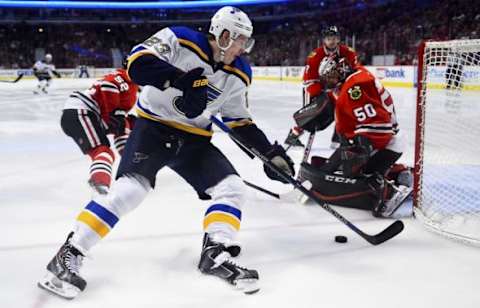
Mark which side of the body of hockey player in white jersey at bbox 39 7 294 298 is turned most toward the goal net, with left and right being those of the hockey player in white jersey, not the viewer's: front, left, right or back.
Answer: left

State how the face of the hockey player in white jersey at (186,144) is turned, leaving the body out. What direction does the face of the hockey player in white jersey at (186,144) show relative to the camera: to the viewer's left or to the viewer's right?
to the viewer's right

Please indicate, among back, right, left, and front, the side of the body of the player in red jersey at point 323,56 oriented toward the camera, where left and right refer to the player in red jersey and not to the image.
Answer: front

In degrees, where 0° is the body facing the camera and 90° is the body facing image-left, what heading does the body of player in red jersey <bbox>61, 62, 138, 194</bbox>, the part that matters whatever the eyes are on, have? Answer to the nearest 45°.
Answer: approximately 270°

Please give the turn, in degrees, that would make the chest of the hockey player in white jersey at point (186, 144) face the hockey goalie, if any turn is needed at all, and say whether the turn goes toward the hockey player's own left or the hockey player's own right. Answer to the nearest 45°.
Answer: approximately 90° to the hockey player's own left

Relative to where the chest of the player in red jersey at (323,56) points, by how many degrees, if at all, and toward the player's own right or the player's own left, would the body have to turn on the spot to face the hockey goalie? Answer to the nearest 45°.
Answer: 0° — they already face them

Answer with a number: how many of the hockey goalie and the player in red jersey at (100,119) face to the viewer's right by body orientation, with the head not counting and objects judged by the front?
1

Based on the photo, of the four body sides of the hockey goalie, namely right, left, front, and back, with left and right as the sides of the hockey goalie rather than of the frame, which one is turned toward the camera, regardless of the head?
left

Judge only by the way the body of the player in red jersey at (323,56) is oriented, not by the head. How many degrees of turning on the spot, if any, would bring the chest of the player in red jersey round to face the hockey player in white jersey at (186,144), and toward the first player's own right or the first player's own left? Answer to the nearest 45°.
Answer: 0° — they already face them

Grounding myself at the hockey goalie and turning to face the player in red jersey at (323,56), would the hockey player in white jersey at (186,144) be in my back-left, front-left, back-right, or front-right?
back-left

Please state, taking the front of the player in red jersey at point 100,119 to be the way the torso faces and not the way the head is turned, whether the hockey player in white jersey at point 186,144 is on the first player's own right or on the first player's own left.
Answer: on the first player's own right
